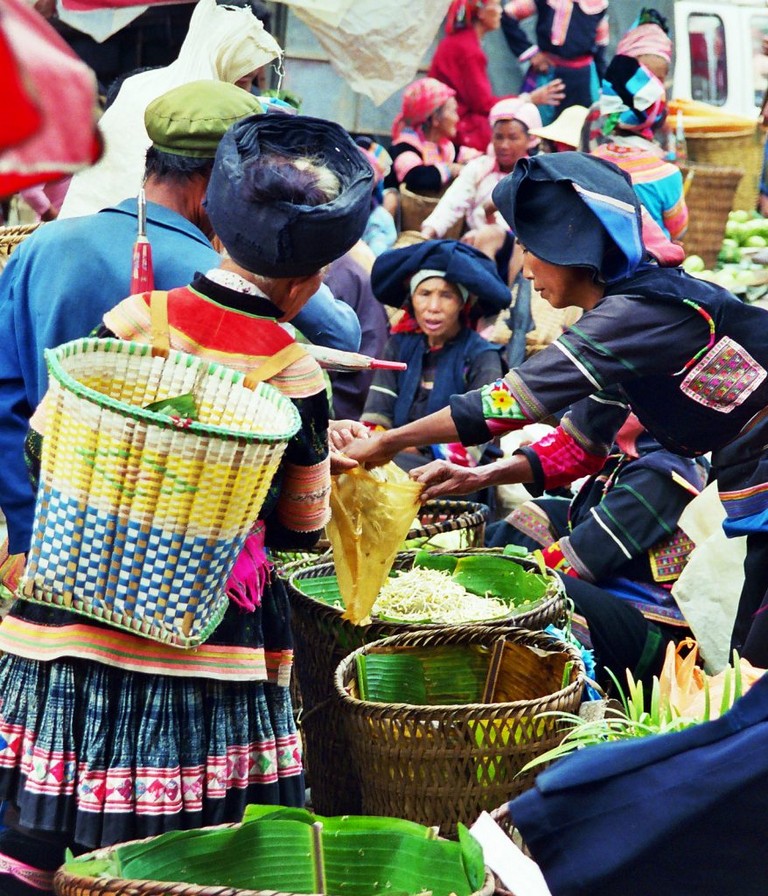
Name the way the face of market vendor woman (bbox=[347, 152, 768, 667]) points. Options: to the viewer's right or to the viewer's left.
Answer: to the viewer's left

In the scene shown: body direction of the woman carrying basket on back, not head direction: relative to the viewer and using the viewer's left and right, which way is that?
facing away from the viewer and to the right of the viewer

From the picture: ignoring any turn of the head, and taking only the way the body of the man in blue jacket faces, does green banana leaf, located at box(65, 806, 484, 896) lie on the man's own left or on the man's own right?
on the man's own right

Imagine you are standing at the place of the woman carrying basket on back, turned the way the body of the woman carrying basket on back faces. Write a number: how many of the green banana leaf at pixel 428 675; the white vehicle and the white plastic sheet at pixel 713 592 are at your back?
0

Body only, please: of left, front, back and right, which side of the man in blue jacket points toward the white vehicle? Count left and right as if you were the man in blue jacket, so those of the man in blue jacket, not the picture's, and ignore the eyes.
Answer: front

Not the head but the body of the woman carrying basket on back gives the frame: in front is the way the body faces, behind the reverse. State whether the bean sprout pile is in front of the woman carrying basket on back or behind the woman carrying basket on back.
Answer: in front

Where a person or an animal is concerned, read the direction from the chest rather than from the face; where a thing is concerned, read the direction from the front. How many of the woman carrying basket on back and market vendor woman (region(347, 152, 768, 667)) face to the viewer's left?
1

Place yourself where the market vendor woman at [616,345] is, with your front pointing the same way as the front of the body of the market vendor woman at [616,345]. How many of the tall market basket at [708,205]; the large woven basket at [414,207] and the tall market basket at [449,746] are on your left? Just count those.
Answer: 1

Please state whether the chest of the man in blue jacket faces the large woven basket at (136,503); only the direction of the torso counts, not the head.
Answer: no

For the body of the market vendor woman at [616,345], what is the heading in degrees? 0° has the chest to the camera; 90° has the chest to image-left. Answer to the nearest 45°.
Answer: approximately 90°

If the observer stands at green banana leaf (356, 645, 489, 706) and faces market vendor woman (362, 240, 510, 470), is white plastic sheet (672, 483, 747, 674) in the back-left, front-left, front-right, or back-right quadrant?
front-right

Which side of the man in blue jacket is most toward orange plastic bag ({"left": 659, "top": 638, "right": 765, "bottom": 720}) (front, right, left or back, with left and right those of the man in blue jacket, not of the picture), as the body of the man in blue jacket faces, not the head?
right

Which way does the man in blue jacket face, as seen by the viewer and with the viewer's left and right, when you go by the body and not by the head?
facing away from the viewer and to the right of the viewer
